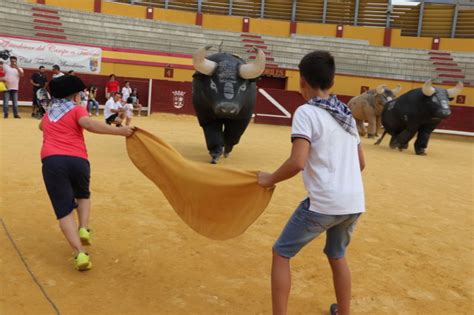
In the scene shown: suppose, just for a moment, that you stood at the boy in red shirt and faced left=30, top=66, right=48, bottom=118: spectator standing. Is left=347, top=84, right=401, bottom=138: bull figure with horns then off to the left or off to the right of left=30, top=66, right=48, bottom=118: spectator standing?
right

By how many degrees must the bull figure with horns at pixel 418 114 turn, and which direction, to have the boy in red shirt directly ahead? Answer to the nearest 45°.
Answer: approximately 45° to its right

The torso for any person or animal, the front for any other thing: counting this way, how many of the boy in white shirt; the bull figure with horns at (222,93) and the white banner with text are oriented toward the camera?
2

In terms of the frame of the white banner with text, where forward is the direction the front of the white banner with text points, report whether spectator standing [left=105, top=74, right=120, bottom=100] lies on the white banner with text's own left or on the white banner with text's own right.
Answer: on the white banner with text's own left

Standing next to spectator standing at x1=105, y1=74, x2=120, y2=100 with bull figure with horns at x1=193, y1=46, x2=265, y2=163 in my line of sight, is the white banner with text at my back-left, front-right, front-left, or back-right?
back-right

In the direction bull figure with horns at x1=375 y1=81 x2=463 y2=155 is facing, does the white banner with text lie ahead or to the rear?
to the rear

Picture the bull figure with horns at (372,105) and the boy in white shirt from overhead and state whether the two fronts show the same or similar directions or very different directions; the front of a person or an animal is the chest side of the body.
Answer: very different directions

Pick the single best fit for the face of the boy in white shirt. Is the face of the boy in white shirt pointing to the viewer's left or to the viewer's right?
to the viewer's left

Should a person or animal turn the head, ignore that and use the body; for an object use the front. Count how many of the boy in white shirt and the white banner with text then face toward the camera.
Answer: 1

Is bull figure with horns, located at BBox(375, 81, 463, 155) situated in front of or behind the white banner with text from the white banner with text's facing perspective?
in front

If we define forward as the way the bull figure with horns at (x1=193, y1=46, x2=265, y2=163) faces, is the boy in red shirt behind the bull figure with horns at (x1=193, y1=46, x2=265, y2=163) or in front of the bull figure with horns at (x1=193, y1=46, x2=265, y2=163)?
in front

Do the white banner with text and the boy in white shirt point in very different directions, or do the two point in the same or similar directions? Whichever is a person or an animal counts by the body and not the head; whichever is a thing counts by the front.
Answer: very different directions

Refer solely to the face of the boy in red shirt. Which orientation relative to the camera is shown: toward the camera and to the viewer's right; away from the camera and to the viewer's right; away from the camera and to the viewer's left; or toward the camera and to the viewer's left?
away from the camera and to the viewer's right

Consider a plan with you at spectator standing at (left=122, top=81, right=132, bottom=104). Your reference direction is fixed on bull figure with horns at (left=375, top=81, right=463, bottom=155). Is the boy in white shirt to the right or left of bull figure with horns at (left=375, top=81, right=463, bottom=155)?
right
